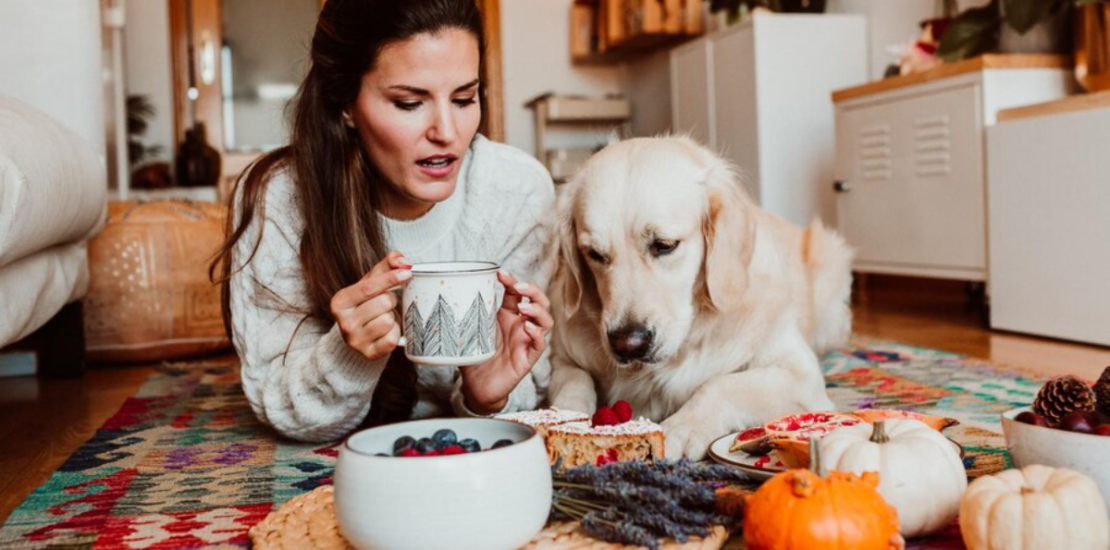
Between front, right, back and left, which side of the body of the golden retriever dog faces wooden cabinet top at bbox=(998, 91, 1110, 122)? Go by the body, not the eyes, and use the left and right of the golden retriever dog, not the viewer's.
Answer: back

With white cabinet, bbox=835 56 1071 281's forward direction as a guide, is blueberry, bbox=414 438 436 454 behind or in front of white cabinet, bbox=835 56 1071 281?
in front

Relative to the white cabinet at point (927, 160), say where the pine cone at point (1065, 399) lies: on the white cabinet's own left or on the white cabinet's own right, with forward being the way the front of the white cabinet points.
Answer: on the white cabinet's own left

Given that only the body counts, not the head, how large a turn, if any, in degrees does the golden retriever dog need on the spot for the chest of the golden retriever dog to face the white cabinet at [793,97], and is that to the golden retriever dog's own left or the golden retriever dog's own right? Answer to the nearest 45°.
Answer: approximately 135° to the golden retriever dog's own right

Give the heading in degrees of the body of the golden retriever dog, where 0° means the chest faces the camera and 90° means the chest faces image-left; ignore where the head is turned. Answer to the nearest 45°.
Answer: approximately 45°

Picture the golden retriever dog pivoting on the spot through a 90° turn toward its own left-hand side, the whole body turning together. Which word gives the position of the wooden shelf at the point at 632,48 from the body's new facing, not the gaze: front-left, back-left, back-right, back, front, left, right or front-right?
back-left

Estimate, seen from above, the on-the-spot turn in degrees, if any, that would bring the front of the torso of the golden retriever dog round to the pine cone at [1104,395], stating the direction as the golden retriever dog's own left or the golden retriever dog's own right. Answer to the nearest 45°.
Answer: approximately 90° to the golden retriever dog's own left

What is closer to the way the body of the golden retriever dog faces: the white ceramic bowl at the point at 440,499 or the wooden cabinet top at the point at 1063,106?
the white ceramic bowl

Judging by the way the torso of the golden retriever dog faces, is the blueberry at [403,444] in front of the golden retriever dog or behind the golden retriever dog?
in front

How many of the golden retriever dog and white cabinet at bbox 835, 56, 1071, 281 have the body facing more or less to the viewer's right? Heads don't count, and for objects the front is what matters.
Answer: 0

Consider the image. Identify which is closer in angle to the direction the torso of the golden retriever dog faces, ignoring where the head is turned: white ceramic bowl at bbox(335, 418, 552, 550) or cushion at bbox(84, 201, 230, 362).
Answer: the white ceramic bowl

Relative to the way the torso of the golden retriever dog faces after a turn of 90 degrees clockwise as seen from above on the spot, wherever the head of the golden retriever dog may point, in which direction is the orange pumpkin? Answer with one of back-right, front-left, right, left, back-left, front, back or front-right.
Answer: back-left

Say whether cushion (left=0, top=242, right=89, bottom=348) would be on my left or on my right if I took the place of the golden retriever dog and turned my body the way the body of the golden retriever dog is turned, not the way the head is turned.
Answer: on my right
